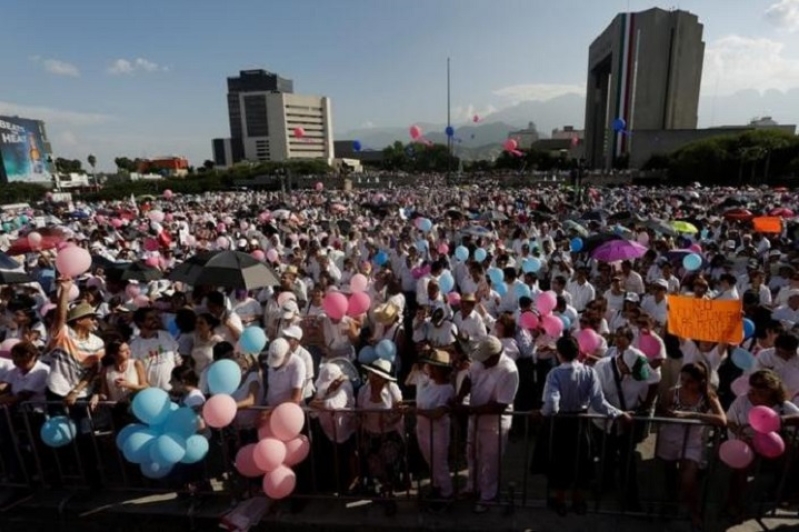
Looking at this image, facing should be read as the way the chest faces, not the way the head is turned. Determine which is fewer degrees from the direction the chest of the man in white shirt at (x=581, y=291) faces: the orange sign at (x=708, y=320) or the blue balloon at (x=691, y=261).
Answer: the orange sign

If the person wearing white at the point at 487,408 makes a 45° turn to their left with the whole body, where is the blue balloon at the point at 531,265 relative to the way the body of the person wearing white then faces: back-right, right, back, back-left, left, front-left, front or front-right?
back

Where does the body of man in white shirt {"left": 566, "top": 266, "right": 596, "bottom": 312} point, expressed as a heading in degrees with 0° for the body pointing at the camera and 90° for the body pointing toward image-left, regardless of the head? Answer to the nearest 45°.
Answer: approximately 0°

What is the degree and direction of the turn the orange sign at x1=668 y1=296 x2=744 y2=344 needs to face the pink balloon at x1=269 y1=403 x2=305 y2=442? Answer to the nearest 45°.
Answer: approximately 45° to its right

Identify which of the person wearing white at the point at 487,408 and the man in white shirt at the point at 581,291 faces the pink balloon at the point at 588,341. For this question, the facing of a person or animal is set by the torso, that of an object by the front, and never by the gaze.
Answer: the man in white shirt

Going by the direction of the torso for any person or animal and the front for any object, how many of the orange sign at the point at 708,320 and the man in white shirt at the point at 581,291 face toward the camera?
2

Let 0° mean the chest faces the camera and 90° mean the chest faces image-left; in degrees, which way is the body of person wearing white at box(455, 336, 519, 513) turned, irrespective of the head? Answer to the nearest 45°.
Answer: approximately 45°

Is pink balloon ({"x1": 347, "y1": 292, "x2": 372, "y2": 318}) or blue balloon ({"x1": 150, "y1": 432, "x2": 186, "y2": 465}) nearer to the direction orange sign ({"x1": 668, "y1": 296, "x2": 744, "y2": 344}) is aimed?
the blue balloon

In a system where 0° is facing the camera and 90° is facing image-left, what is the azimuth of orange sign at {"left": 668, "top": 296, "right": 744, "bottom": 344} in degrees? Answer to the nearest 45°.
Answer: approximately 0°

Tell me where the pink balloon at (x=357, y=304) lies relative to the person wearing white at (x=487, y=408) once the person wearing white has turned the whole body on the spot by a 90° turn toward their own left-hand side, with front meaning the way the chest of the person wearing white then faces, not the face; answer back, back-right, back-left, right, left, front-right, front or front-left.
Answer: back
